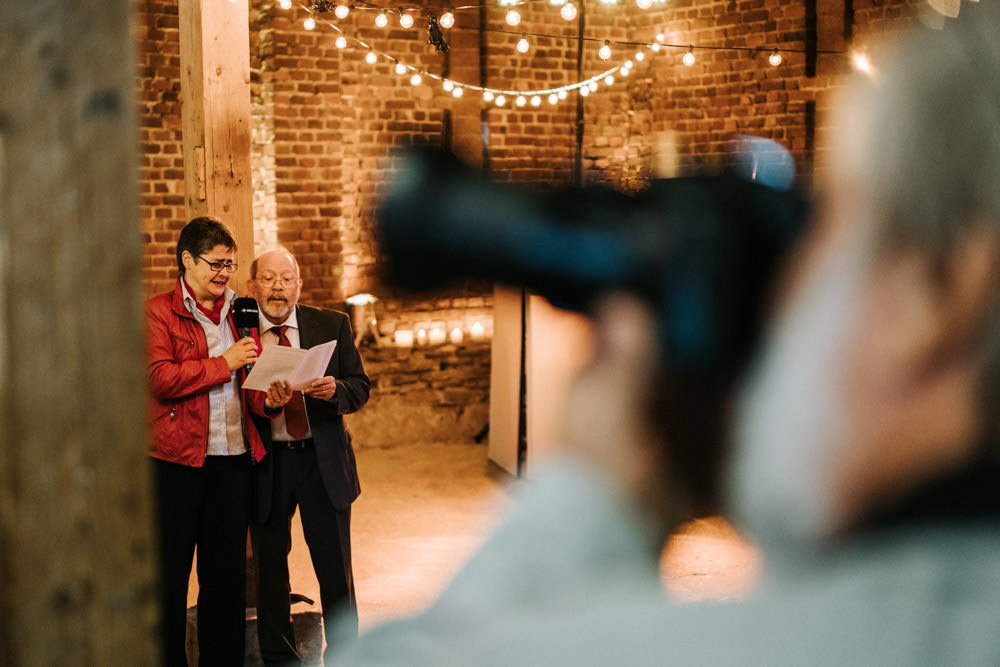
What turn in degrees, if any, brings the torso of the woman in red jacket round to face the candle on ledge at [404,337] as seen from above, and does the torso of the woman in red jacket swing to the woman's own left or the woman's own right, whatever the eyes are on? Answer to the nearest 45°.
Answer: approximately 135° to the woman's own left

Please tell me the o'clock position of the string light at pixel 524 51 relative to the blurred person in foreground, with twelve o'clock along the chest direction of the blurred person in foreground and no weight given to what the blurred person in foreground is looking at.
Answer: The string light is roughly at 1 o'clock from the blurred person in foreground.

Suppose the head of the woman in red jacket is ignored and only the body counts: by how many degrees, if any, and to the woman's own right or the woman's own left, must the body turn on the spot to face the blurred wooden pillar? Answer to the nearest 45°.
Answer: approximately 45° to the woman's own right

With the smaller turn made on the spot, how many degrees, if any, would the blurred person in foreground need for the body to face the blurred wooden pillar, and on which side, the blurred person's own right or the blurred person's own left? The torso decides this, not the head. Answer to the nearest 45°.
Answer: approximately 90° to the blurred person's own left

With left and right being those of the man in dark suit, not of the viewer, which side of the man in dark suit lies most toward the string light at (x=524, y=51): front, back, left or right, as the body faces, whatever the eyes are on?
back

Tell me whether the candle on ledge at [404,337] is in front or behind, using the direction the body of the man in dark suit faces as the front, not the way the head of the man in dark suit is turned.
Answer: behind

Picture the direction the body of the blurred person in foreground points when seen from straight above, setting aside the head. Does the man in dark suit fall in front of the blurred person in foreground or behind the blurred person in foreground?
in front

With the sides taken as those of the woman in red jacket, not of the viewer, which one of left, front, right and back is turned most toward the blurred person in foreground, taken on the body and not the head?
front

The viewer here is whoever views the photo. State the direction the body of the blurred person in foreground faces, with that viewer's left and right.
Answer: facing away from the viewer and to the left of the viewer

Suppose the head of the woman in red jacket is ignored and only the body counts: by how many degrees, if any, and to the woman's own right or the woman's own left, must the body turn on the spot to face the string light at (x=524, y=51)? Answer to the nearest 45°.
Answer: approximately 90° to the woman's own left

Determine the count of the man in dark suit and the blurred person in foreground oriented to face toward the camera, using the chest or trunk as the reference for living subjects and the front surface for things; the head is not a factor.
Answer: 1

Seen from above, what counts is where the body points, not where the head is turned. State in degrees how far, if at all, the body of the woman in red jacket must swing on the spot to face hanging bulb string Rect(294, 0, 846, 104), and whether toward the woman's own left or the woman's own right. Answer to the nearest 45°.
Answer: approximately 90° to the woman's own left

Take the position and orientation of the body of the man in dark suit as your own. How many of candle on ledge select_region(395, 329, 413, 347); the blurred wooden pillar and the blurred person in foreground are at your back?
1
